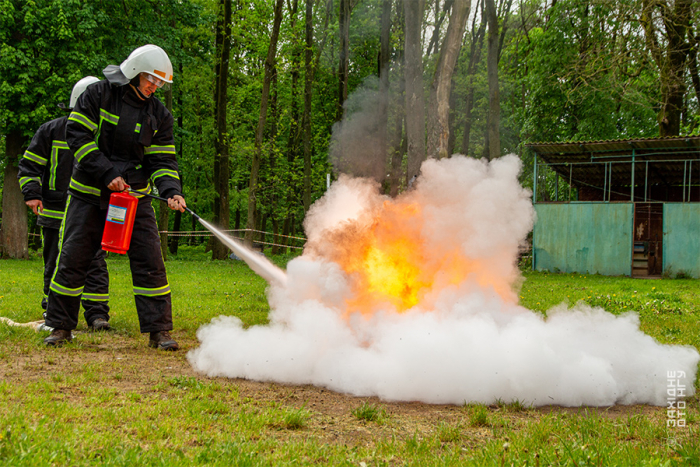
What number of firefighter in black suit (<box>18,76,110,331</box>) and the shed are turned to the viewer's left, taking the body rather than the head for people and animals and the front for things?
0

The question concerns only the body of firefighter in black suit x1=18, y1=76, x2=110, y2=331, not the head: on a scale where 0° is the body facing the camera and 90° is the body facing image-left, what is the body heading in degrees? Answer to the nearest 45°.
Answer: approximately 315°

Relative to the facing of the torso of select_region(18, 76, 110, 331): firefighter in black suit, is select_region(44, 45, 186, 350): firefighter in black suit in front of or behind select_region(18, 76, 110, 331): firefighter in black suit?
in front

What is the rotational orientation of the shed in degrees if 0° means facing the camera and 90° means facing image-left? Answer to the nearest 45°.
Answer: approximately 0°

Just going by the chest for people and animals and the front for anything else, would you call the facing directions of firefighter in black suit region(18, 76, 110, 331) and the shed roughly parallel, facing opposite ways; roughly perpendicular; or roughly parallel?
roughly perpendicular
